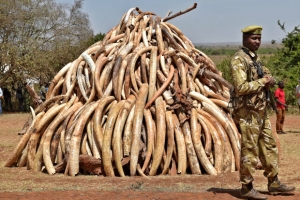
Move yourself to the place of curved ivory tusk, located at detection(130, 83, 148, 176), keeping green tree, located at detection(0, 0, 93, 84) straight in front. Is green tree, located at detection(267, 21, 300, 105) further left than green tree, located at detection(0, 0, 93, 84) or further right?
right
